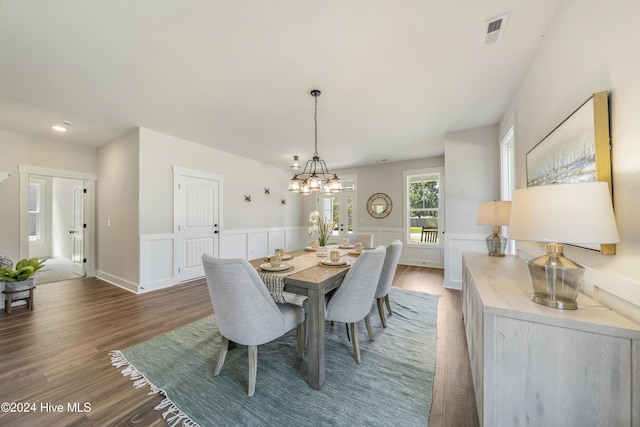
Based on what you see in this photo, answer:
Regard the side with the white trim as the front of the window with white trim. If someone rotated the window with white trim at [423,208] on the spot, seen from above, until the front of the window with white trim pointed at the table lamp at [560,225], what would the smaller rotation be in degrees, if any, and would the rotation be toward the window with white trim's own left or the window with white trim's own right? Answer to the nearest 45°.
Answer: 0° — it already faces it

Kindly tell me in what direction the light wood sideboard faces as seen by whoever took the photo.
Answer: facing to the left of the viewer

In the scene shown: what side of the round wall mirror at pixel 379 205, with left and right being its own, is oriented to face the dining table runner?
front

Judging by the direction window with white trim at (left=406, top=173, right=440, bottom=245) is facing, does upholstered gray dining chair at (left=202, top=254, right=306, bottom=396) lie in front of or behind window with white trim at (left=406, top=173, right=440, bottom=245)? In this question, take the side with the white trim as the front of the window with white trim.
in front

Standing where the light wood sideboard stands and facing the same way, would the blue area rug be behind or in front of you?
in front

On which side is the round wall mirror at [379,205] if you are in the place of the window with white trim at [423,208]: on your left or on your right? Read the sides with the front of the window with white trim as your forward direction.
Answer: on your right

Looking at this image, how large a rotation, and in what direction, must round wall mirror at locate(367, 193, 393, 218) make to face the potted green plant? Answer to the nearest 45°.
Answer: approximately 45° to its right

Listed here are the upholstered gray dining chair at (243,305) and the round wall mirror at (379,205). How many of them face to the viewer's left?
0

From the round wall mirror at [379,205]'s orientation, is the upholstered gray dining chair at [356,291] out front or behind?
out front

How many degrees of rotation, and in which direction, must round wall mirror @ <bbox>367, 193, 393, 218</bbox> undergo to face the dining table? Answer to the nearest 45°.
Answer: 0° — it already faces it

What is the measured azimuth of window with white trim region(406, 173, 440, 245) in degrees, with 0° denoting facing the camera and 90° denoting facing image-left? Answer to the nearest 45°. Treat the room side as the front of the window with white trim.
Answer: approximately 0°

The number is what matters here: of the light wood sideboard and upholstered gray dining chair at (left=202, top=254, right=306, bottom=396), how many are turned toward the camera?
0

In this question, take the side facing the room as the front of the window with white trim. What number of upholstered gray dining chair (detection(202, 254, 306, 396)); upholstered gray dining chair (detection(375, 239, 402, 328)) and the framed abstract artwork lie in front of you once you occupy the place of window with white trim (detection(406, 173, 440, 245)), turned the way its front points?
3
